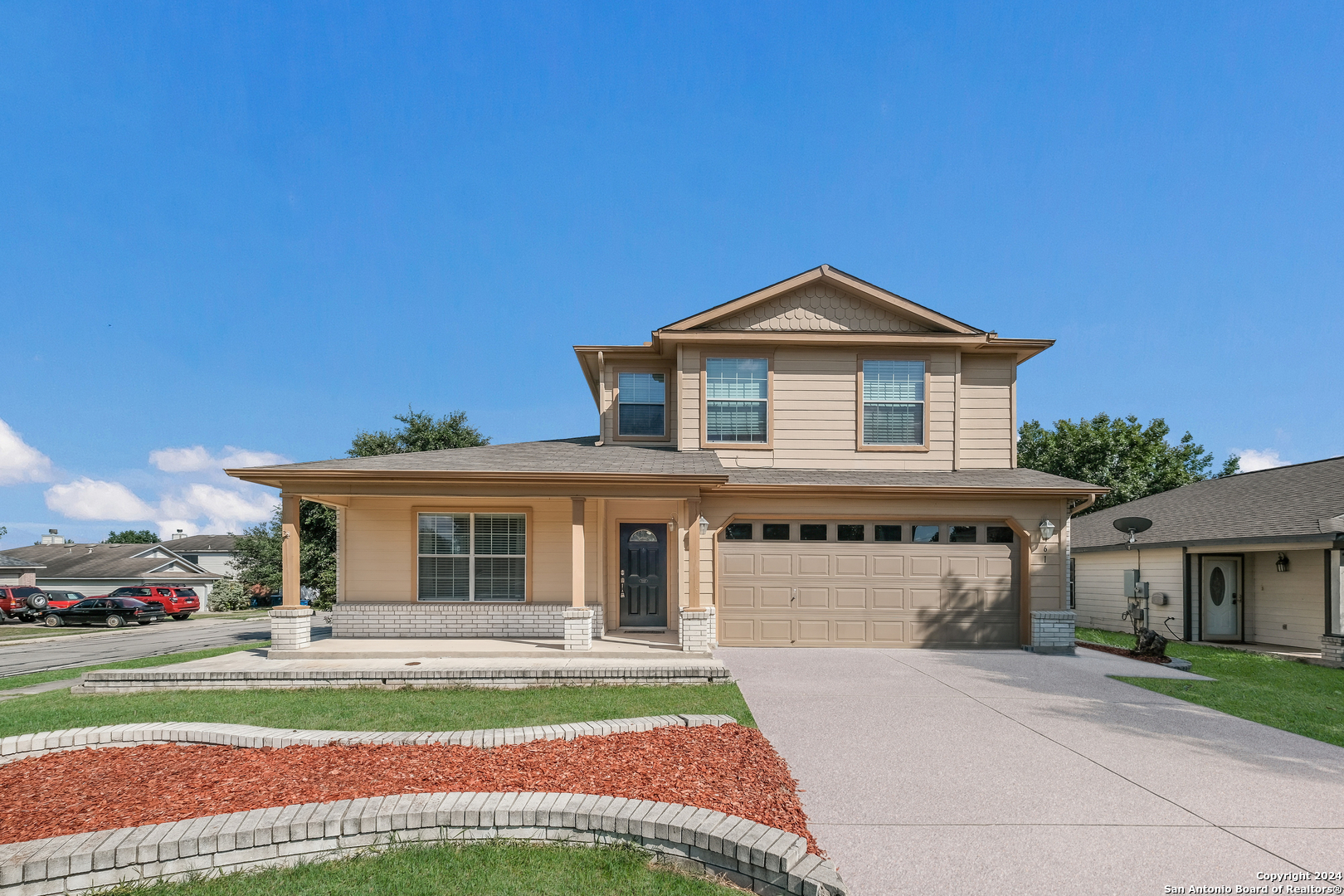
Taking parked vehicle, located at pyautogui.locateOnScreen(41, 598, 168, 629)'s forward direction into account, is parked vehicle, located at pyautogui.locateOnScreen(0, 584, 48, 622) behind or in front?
in front

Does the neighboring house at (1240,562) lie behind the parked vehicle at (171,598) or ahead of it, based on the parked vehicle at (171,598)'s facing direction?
behind

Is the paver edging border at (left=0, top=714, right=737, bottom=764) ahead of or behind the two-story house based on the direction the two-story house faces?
ahead

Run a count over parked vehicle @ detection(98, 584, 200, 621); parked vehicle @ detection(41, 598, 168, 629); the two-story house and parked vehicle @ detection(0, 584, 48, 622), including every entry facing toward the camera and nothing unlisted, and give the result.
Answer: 1

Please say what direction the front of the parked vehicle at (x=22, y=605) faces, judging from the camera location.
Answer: facing away from the viewer and to the left of the viewer

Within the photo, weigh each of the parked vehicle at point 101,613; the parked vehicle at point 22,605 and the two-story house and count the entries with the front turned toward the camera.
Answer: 1

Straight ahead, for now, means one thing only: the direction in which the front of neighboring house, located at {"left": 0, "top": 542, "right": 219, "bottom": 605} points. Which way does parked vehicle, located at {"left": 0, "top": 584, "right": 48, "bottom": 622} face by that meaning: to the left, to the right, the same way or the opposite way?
the opposite way

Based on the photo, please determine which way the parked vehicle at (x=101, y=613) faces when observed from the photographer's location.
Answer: facing away from the viewer and to the left of the viewer

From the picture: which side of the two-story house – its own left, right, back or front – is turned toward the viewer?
front

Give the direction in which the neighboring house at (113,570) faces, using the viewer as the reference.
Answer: facing the viewer and to the right of the viewer

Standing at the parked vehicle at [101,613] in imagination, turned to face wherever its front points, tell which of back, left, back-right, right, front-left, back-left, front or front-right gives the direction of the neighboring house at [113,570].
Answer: front-right

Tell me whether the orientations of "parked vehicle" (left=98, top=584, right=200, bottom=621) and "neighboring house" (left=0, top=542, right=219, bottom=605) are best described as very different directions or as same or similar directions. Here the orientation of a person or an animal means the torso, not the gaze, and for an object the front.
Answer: very different directions
